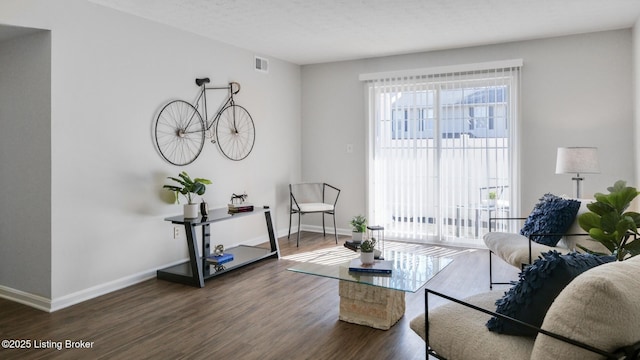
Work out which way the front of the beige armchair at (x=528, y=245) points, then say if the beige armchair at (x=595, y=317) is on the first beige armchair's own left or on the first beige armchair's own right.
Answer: on the first beige armchair's own left

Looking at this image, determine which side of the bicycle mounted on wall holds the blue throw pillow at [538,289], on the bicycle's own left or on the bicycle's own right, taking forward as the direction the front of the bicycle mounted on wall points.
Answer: on the bicycle's own right

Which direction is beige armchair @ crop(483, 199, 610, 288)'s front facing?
to the viewer's left

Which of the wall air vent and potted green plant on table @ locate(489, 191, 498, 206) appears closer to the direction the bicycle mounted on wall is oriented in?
the wall air vent

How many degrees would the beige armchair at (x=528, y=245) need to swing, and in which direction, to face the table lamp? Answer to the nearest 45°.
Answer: approximately 90° to its right

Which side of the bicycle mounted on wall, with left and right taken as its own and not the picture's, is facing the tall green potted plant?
right

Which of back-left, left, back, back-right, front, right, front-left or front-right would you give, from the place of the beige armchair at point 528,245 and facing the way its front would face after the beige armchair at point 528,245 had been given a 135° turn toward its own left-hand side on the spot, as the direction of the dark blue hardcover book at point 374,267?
right

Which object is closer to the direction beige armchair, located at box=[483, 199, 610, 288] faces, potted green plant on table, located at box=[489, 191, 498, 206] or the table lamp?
the potted green plant on table

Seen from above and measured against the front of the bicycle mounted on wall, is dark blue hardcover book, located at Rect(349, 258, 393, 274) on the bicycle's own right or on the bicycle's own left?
on the bicycle's own right

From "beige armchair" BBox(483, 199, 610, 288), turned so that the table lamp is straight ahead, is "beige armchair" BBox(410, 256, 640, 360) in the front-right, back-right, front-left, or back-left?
back-right

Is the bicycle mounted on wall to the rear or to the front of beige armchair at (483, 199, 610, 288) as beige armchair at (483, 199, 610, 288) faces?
to the front

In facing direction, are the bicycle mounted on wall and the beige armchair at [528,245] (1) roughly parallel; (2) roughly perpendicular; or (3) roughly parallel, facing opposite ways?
roughly perpendicular
